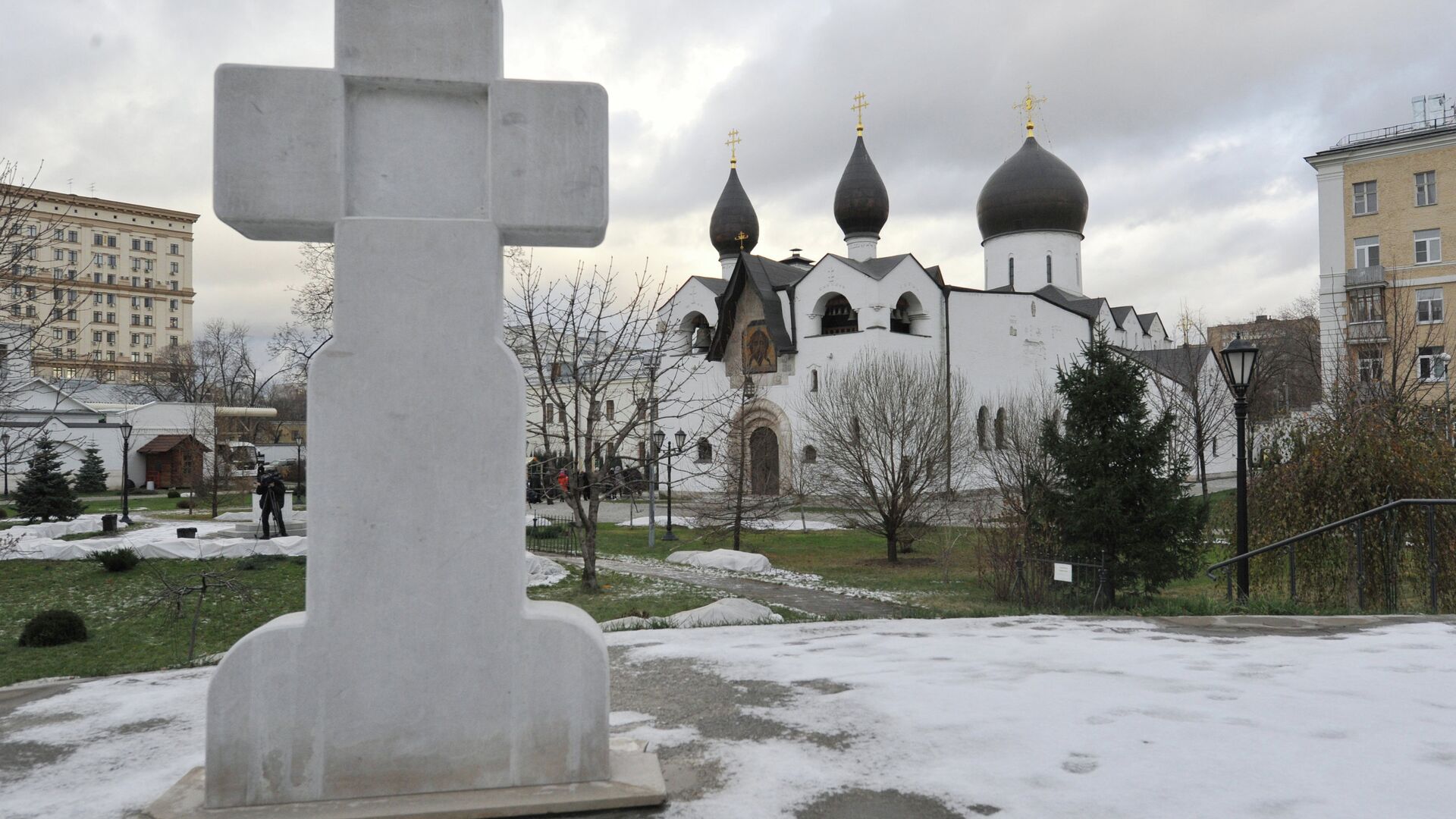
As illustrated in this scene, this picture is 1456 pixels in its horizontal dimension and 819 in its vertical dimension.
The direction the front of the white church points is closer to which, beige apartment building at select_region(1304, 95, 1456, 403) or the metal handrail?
the metal handrail

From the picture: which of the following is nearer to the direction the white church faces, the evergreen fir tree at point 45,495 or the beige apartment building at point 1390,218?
the evergreen fir tree

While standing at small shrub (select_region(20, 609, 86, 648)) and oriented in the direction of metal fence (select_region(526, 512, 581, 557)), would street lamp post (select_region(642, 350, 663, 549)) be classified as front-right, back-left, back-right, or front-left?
front-right

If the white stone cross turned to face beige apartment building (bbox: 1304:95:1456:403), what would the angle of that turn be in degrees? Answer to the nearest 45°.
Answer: approximately 135° to its left

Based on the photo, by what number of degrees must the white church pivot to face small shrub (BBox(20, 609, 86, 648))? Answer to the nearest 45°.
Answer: approximately 45° to its left

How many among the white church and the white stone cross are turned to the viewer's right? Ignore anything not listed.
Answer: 0

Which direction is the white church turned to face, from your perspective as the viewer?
facing the viewer and to the left of the viewer

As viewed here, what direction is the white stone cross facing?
toward the camera

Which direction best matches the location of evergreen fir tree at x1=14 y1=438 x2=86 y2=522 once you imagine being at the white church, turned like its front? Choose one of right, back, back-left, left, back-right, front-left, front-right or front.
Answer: front

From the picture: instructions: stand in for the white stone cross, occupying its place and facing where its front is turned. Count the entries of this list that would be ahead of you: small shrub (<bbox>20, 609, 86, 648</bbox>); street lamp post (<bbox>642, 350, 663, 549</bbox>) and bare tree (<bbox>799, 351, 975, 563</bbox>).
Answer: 0

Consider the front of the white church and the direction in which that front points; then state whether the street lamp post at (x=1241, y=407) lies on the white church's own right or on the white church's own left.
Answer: on the white church's own left

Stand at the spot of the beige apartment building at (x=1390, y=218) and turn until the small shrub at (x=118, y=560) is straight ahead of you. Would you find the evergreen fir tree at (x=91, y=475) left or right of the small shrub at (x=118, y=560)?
right

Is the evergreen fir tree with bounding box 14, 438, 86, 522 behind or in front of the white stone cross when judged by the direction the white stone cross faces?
behind

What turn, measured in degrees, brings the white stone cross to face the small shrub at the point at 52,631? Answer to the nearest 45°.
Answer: approximately 180°

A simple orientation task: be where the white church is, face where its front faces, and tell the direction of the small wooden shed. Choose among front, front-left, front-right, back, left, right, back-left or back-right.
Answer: front-right

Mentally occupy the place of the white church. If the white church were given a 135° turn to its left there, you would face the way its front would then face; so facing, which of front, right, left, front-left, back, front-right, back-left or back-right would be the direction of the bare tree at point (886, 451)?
right

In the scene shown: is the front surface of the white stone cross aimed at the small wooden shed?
no
